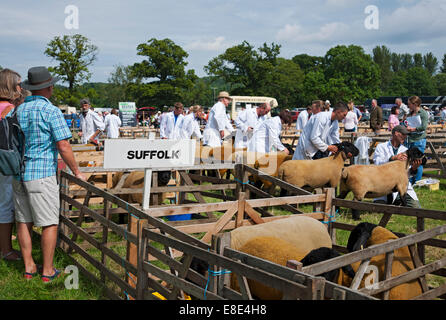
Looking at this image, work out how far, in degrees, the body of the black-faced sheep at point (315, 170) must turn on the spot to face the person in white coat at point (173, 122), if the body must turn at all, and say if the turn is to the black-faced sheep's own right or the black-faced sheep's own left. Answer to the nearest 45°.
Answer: approximately 135° to the black-faced sheep's own left

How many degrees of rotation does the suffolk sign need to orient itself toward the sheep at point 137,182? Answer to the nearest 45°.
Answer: approximately 180°

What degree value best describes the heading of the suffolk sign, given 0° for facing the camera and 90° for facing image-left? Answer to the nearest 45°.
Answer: approximately 0°

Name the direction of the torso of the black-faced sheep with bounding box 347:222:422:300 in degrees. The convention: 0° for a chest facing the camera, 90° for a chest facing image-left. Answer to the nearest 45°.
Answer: approximately 90°

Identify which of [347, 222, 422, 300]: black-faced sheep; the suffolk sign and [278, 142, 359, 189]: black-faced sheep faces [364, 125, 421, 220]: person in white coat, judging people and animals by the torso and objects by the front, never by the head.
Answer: [278, 142, 359, 189]: black-faced sheep

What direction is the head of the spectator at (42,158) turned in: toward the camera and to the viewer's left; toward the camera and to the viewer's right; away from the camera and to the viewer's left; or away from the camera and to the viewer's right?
away from the camera and to the viewer's right

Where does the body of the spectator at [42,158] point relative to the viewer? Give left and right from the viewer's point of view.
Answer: facing away from the viewer and to the right of the viewer
